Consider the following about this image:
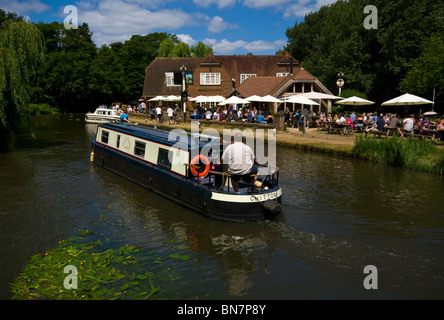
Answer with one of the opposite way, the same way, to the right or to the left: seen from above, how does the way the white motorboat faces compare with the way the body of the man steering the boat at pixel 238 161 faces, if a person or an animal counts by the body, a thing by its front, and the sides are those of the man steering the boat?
to the left

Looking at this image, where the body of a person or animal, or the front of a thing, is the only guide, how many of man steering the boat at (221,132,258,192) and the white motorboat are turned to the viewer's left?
1

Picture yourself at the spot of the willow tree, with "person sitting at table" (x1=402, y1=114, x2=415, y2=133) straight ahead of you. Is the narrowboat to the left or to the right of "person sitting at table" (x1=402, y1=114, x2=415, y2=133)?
right

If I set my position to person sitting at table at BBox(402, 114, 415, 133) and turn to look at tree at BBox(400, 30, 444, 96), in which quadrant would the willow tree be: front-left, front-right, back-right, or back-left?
back-left

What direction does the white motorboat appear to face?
to the viewer's left

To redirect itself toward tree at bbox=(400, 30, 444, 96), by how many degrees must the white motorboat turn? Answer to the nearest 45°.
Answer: approximately 135° to its left

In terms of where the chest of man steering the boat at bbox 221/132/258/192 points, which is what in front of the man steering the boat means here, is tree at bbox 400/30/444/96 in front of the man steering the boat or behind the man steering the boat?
in front

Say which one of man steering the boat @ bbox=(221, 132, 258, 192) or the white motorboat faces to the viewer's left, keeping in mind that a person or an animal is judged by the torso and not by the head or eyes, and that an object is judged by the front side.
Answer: the white motorboat

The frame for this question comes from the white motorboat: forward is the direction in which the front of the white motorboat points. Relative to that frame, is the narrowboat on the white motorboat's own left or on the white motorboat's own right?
on the white motorboat's own left

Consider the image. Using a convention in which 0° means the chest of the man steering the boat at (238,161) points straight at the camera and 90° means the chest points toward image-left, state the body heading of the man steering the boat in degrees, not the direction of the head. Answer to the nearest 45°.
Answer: approximately 180°

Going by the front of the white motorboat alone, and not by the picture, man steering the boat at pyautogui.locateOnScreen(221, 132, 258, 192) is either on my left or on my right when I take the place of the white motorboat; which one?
on my left

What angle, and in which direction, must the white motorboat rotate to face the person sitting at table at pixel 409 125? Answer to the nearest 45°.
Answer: approximately 135° to its left
